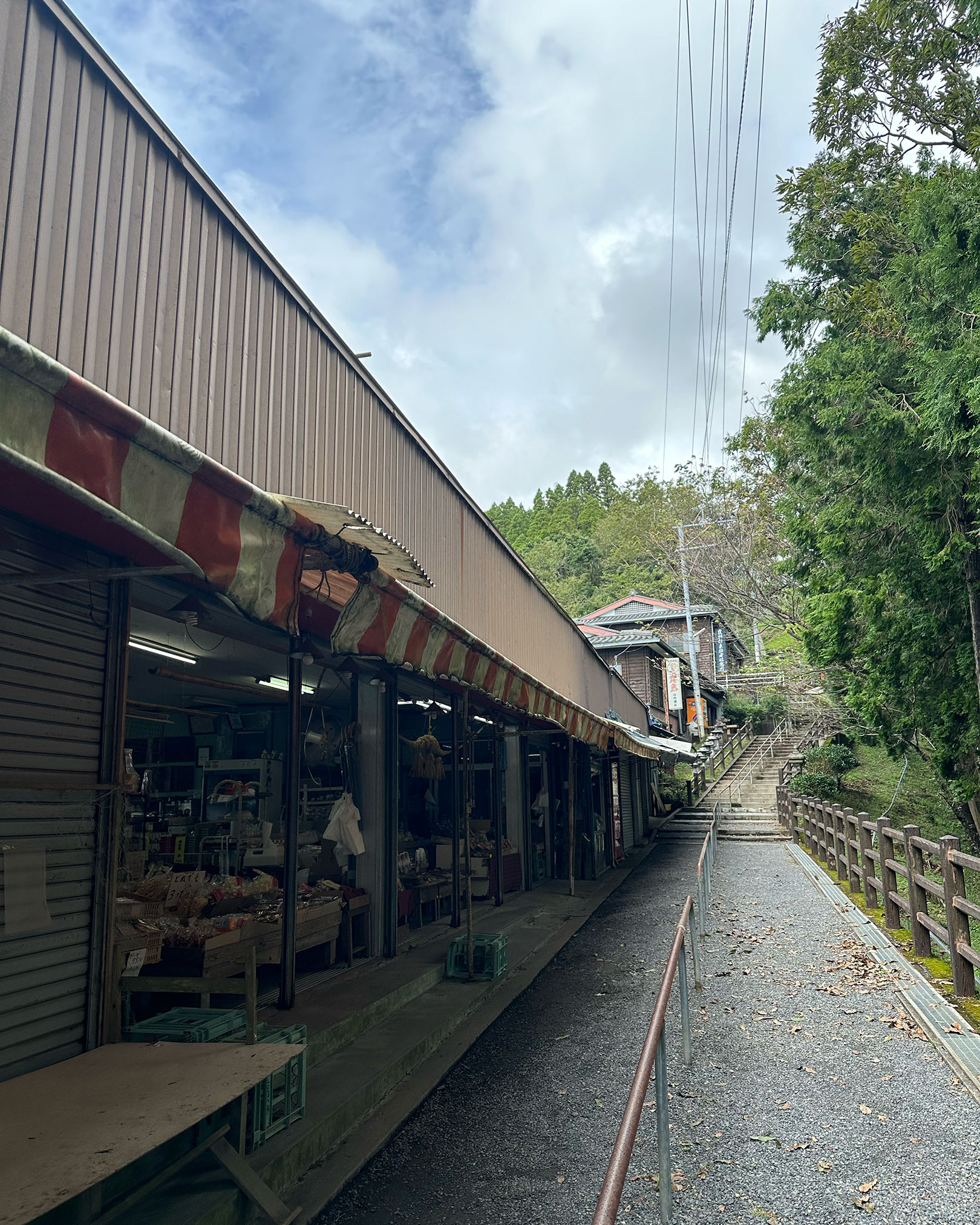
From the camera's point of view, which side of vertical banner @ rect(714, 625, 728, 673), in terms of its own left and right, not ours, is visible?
front

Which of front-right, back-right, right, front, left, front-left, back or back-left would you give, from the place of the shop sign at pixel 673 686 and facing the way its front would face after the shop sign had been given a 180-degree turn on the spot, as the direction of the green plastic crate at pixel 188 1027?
back

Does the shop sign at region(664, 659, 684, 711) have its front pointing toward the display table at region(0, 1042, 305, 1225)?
yes

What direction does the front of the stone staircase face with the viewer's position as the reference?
facing the viewer

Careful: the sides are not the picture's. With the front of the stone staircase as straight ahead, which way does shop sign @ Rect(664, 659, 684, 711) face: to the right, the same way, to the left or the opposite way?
the same way

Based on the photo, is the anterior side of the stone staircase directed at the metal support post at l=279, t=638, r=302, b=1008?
yes

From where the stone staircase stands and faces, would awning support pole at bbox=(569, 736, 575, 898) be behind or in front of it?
in front

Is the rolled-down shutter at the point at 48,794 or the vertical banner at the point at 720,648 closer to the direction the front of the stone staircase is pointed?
the rolled-down shutter

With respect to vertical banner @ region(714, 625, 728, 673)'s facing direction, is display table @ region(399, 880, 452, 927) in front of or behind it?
in front

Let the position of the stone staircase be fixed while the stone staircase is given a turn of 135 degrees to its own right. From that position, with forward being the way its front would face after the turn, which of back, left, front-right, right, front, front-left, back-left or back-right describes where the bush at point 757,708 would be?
front-right

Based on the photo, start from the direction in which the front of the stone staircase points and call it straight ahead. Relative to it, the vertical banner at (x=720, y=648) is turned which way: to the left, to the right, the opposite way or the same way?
the same way

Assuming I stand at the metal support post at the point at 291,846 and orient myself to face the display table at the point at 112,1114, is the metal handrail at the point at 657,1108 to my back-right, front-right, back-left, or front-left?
front-left

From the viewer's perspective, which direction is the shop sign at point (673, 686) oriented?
toward the camera

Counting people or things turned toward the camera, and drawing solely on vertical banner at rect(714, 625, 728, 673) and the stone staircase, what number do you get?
2
